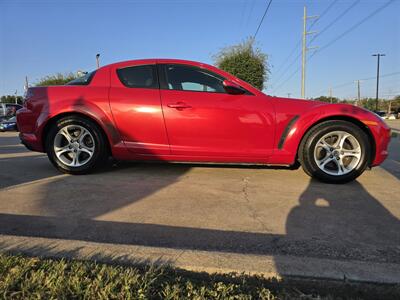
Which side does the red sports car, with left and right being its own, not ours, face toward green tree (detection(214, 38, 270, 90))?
left

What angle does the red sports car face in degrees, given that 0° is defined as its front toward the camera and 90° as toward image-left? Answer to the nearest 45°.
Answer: approximately 270°

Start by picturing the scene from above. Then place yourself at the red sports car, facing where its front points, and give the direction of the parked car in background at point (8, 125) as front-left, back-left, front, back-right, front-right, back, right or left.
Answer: back-left

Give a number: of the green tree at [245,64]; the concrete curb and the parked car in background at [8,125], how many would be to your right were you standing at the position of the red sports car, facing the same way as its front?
1

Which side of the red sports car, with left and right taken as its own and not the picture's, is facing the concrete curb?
right

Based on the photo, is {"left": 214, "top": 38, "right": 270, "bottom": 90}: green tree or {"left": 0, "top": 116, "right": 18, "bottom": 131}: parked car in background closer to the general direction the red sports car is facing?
the green tree
